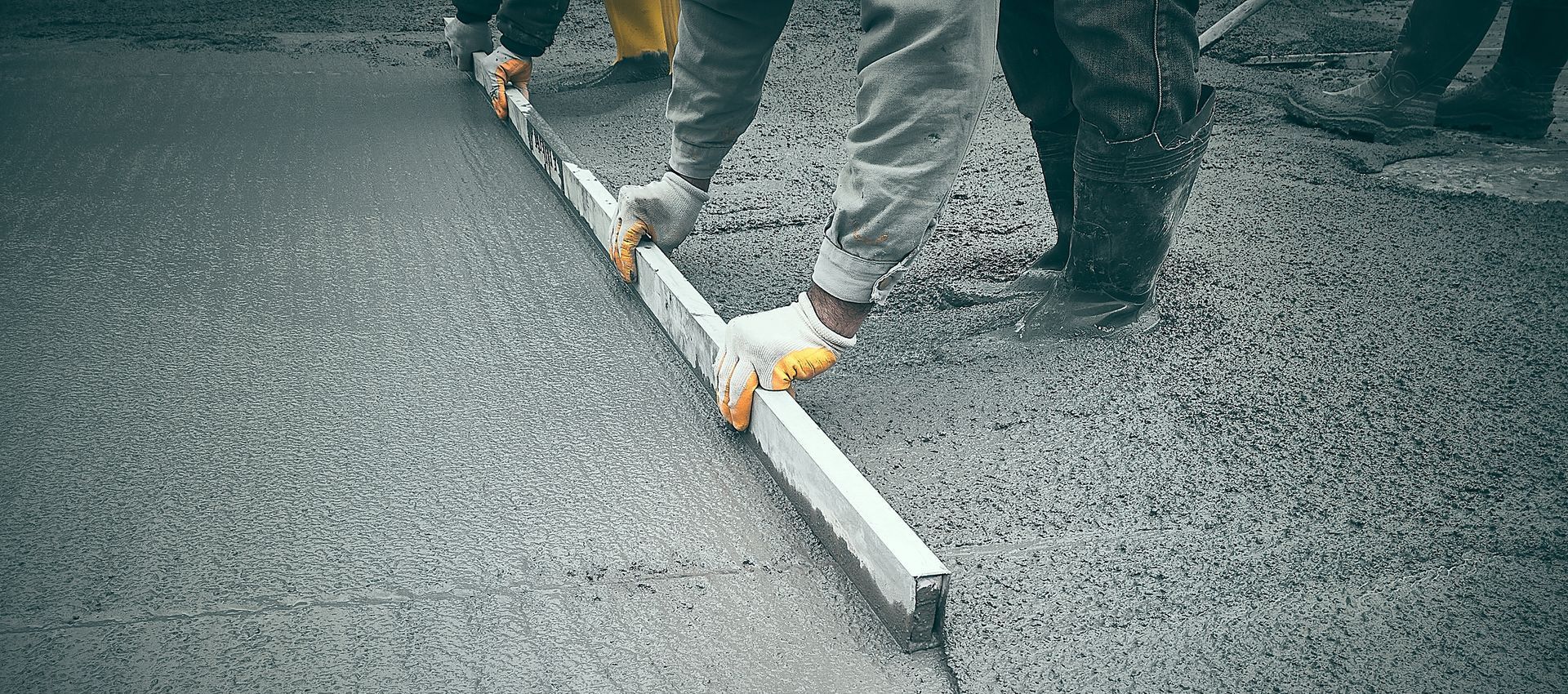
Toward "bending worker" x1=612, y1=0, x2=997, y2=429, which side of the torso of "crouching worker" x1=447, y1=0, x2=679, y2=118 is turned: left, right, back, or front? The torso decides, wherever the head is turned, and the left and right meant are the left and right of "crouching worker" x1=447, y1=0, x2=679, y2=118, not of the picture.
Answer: left

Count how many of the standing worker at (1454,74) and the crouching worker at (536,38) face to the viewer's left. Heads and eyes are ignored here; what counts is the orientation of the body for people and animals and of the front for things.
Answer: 2

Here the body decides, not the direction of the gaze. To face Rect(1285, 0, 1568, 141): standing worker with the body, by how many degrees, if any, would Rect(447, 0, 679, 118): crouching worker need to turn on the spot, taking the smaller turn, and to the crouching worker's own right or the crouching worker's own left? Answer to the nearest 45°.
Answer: approximately 180°

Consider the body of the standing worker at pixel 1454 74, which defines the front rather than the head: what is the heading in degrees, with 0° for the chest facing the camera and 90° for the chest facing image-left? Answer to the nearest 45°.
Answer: approximately 90°

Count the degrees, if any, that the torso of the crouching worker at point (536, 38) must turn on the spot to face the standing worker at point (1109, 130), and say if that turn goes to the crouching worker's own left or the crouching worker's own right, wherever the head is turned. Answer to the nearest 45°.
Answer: approximately 135° to the crouching worker's own left

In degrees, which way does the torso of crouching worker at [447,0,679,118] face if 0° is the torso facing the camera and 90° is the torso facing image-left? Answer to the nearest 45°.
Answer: approximately 90°

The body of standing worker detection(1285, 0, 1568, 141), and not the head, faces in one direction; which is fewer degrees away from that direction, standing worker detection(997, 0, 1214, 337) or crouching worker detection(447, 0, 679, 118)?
the crouching worker
